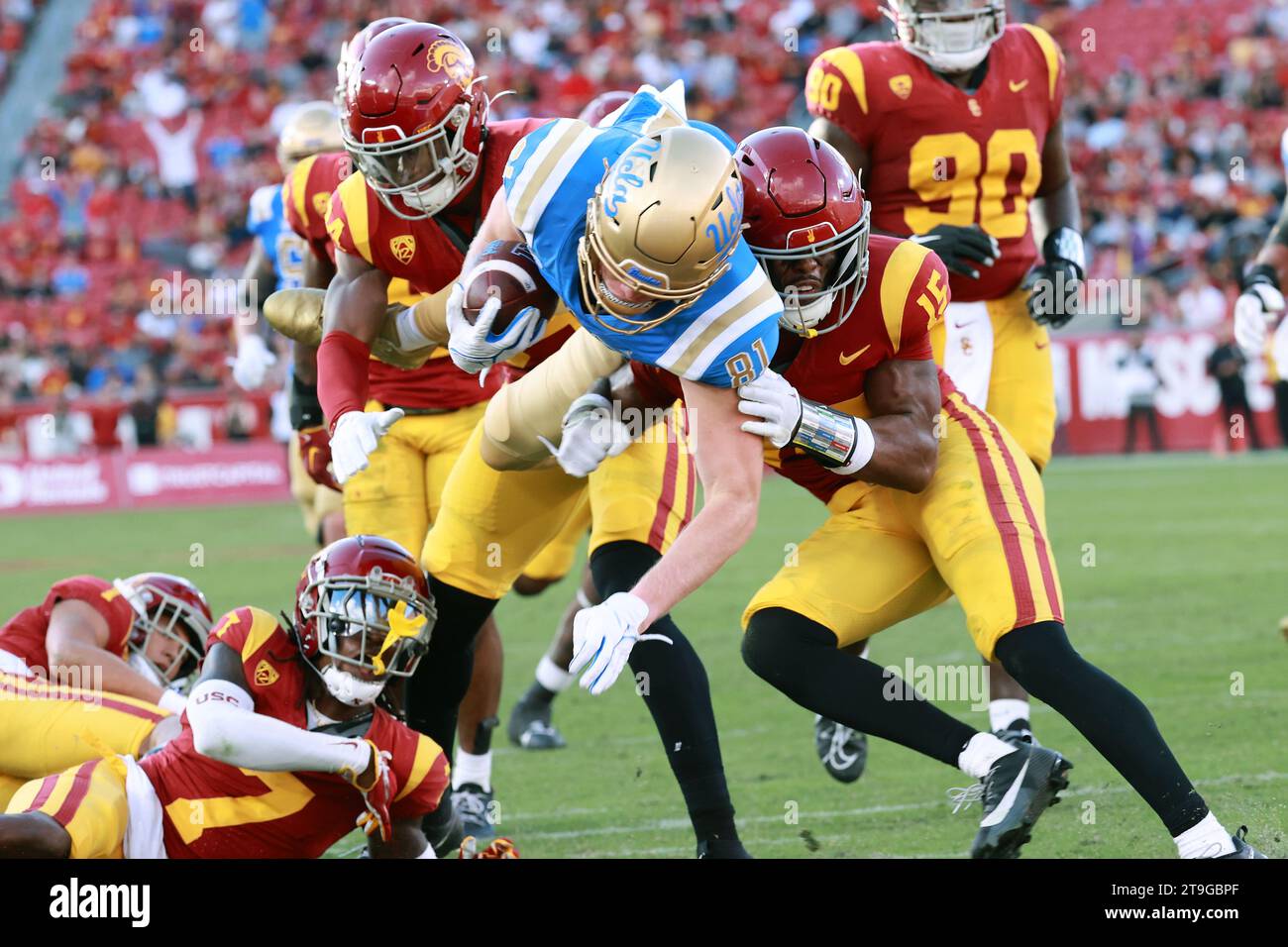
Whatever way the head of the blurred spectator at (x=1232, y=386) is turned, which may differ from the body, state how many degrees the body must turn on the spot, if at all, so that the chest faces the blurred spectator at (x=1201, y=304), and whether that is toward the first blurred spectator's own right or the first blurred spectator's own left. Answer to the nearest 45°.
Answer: approximately 180°

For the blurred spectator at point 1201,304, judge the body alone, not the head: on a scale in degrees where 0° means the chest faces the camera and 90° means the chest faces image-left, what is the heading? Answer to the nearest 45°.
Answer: approximately 0°

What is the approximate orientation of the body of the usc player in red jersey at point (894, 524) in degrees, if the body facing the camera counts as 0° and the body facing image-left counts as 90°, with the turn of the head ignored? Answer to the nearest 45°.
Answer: approximately 45°

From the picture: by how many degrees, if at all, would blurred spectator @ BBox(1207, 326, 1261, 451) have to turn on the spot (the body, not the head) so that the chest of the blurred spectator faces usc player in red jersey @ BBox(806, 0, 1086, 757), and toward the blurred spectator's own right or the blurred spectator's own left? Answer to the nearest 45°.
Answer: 0° — they already face them

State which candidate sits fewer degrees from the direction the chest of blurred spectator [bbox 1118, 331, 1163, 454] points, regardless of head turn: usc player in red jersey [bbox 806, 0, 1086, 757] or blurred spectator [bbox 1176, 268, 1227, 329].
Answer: the usc player in red jersey

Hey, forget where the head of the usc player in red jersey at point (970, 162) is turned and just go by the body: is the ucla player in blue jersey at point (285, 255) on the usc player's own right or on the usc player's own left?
on the usc player's own right

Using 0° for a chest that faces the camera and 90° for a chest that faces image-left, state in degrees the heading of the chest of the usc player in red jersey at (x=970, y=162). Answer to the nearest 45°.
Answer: approximately 0°
